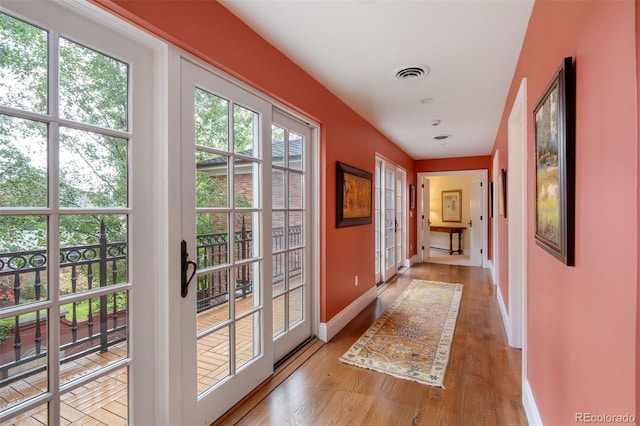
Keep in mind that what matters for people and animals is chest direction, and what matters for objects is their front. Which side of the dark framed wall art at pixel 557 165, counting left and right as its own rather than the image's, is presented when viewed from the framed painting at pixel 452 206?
right

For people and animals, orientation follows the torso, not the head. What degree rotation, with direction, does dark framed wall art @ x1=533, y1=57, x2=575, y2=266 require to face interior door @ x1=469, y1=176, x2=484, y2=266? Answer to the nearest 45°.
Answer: approximately 90° to its right

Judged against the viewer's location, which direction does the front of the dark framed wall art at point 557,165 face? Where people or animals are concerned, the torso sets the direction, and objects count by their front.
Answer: facing to the left of the viewer

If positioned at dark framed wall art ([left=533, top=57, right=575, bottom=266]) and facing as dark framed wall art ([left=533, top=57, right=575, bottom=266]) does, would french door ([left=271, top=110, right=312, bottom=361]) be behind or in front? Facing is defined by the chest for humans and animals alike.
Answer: in front

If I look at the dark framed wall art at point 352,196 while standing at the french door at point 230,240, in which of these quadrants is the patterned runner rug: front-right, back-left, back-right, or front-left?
front-right

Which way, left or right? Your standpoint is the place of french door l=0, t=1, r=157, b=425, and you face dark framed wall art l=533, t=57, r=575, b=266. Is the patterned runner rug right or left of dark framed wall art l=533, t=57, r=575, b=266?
left

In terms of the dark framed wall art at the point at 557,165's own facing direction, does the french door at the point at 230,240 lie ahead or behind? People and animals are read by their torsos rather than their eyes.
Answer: ahead

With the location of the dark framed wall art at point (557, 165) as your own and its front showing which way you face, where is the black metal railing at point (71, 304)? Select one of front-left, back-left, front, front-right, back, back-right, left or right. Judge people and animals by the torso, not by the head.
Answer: front-left

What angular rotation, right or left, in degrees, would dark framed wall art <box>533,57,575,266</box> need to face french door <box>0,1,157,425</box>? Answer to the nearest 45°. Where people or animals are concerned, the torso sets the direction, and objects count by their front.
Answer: approximately 45° to its left

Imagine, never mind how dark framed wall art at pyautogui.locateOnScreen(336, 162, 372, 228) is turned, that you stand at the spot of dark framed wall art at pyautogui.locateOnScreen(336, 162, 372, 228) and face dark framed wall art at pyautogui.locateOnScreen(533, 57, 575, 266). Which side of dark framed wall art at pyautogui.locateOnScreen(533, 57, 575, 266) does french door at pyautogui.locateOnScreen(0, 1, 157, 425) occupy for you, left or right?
right
